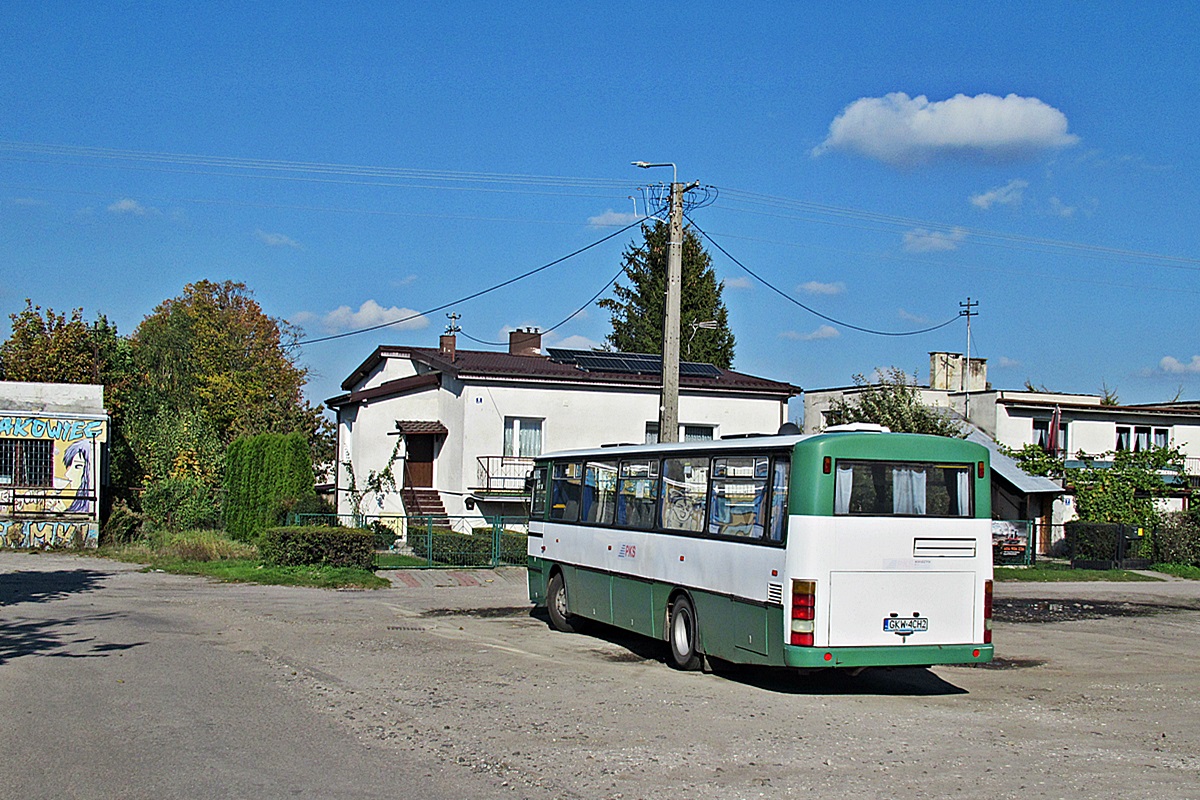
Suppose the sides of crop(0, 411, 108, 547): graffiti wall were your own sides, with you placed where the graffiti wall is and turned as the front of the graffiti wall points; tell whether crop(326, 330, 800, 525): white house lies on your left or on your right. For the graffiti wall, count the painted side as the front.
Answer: on your left

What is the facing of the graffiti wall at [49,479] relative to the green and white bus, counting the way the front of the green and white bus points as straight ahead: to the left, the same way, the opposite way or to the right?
the opposite way

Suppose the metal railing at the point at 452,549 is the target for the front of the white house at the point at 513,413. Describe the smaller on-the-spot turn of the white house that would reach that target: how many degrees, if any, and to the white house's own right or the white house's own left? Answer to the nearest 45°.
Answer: approximately 45° to the white house's own left

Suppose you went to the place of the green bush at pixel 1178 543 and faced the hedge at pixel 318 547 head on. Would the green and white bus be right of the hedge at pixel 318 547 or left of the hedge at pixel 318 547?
left

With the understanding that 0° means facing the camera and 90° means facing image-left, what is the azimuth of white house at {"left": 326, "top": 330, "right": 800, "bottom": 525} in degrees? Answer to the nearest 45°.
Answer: approximately 45°

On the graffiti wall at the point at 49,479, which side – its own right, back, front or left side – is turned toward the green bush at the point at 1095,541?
left

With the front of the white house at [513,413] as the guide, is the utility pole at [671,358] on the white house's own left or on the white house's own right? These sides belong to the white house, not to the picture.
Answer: on the white house's own left

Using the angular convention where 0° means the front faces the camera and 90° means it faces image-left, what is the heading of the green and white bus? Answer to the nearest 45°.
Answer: approximately 135°

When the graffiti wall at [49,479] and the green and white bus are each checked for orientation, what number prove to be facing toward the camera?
1

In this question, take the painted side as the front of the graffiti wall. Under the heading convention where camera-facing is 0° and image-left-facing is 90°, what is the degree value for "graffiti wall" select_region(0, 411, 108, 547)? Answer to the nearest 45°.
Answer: approximately 0°
